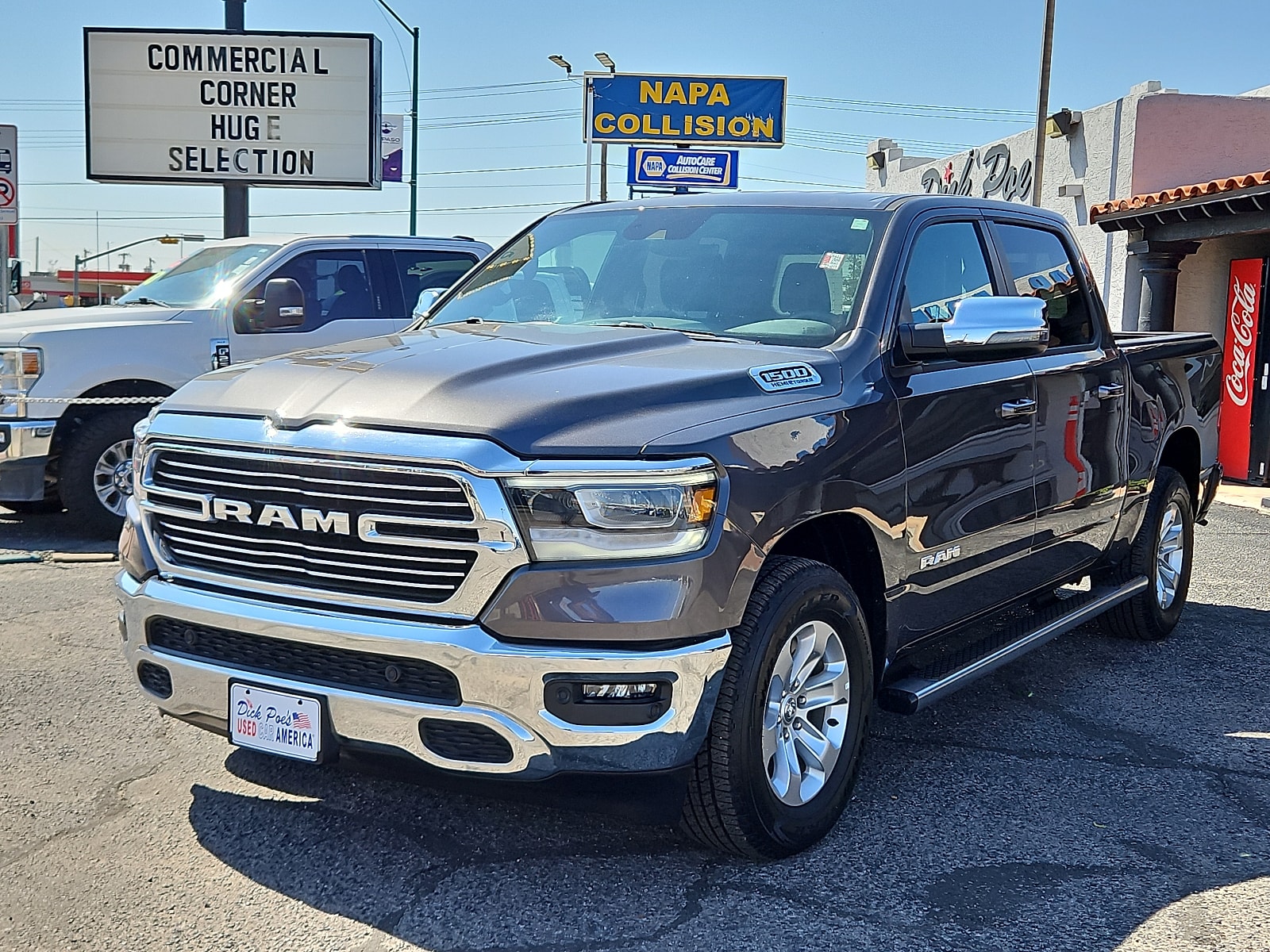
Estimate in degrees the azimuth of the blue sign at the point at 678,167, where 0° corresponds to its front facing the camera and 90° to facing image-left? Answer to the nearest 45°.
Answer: approximately 0°

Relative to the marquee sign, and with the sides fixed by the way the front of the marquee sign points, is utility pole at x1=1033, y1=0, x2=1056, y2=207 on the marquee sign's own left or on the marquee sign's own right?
on the marquee sign's own left

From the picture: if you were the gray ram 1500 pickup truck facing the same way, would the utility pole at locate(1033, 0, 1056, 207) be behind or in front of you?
behind

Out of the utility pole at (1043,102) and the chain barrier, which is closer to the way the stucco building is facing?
the chain barrier

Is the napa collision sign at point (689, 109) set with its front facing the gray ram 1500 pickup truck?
yes

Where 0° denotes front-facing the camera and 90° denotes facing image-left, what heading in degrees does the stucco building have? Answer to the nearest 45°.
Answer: approximately 45°

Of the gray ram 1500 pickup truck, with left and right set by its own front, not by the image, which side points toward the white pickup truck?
right

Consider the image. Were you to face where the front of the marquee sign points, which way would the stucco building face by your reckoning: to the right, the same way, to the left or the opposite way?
to the right

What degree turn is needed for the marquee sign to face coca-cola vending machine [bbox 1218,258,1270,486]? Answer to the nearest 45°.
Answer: approximately 45° to its left

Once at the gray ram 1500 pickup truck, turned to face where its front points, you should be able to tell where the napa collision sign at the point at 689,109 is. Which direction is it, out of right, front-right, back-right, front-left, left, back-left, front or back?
back-right

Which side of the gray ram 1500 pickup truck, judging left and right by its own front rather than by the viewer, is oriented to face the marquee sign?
right

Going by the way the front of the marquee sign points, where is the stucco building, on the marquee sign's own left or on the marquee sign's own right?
on the marquee sign's own left
